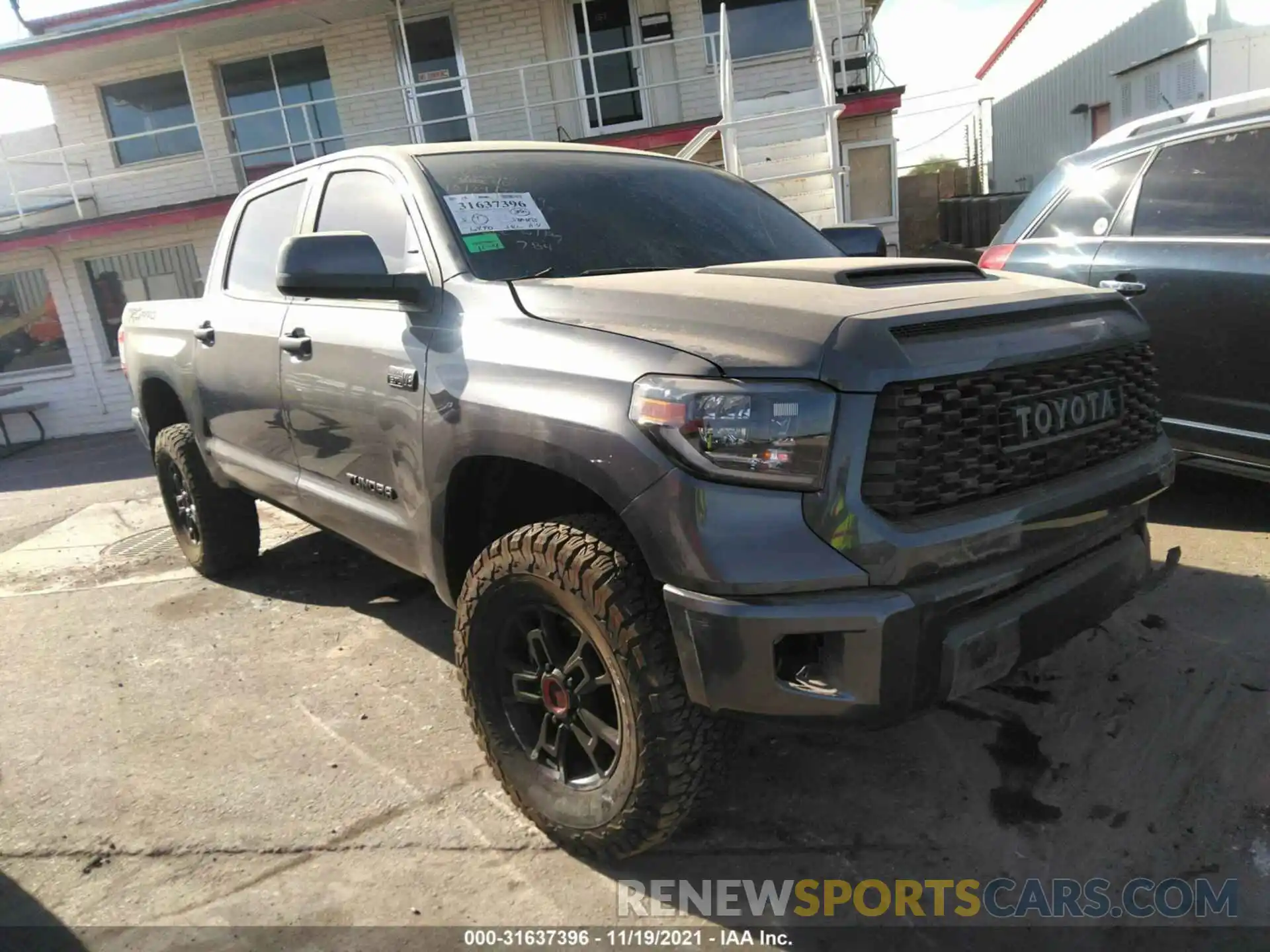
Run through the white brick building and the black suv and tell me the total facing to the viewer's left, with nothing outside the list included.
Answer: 0

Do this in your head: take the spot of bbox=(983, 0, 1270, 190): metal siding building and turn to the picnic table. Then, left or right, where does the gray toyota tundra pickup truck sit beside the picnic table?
left

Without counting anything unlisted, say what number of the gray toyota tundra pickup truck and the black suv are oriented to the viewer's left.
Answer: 0

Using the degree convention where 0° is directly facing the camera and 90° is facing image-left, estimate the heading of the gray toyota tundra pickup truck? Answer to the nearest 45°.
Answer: approximately 315°

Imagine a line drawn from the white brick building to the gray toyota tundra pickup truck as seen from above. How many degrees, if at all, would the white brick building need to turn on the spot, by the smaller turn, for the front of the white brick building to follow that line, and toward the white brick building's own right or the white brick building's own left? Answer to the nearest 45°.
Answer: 0° — it already faces it

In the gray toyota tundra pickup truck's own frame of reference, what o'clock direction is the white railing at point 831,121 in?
The white railing is roughly at 8 o'clock from the gray toyota tundra pickup truck.

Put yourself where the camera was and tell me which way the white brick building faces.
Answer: facing the viewer

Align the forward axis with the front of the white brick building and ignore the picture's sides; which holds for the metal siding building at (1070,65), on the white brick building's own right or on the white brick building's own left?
on the white brick building's own left

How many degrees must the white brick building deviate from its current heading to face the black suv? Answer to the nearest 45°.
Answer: approximately 45° to its left

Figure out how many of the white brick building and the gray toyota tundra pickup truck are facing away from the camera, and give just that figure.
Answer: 0

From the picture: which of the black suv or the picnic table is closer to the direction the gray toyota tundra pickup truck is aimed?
the black suv

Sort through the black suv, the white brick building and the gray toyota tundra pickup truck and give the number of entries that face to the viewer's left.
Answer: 0
